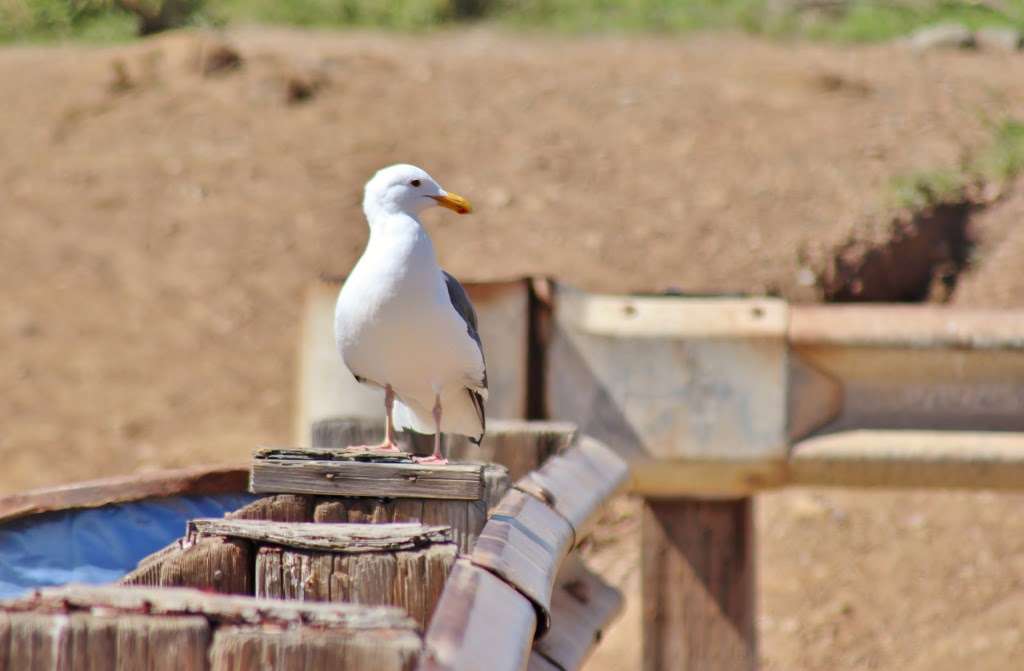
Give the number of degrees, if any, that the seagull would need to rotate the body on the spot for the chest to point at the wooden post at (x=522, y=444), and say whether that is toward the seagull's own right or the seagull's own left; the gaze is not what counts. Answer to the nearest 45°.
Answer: approximately 180°

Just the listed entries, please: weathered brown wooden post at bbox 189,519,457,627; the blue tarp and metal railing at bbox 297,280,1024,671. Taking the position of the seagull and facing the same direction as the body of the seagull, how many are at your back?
1

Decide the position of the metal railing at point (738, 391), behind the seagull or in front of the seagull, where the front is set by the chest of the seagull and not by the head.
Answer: behind

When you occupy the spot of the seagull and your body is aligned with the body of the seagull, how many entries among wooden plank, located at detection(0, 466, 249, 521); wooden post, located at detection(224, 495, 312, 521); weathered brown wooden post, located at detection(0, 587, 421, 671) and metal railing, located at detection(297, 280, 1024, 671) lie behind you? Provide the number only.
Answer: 1

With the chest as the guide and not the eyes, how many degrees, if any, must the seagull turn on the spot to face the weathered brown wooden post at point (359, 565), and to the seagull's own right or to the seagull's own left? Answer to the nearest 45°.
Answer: approximately 45° to the seagull's own left

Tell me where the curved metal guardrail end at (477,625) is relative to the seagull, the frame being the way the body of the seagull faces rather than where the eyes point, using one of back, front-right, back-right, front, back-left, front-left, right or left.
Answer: front-left

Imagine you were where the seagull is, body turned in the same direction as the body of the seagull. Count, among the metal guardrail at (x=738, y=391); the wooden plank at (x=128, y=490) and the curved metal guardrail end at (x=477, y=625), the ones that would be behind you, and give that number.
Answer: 1

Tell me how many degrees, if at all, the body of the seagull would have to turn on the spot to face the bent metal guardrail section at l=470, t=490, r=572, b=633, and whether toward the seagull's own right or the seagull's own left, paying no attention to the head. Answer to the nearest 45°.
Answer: approximately 45° to the seagull's own left

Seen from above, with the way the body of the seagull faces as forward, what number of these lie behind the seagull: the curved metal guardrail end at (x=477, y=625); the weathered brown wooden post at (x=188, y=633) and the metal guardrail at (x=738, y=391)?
1

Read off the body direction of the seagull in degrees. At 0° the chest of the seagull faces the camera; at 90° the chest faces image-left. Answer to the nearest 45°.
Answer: approximately 45°
